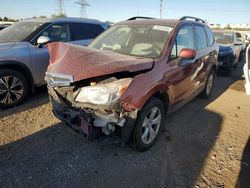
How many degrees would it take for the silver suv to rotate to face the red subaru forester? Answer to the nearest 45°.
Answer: approximately 90° to its left

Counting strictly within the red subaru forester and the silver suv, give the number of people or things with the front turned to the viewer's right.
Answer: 0

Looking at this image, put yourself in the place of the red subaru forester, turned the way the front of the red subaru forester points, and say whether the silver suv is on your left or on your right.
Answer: on your right

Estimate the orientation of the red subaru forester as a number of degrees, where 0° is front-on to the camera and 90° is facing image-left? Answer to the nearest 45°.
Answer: approximately 45°

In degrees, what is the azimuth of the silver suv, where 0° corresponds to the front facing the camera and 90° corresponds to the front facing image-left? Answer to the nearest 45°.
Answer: approximately 45°
